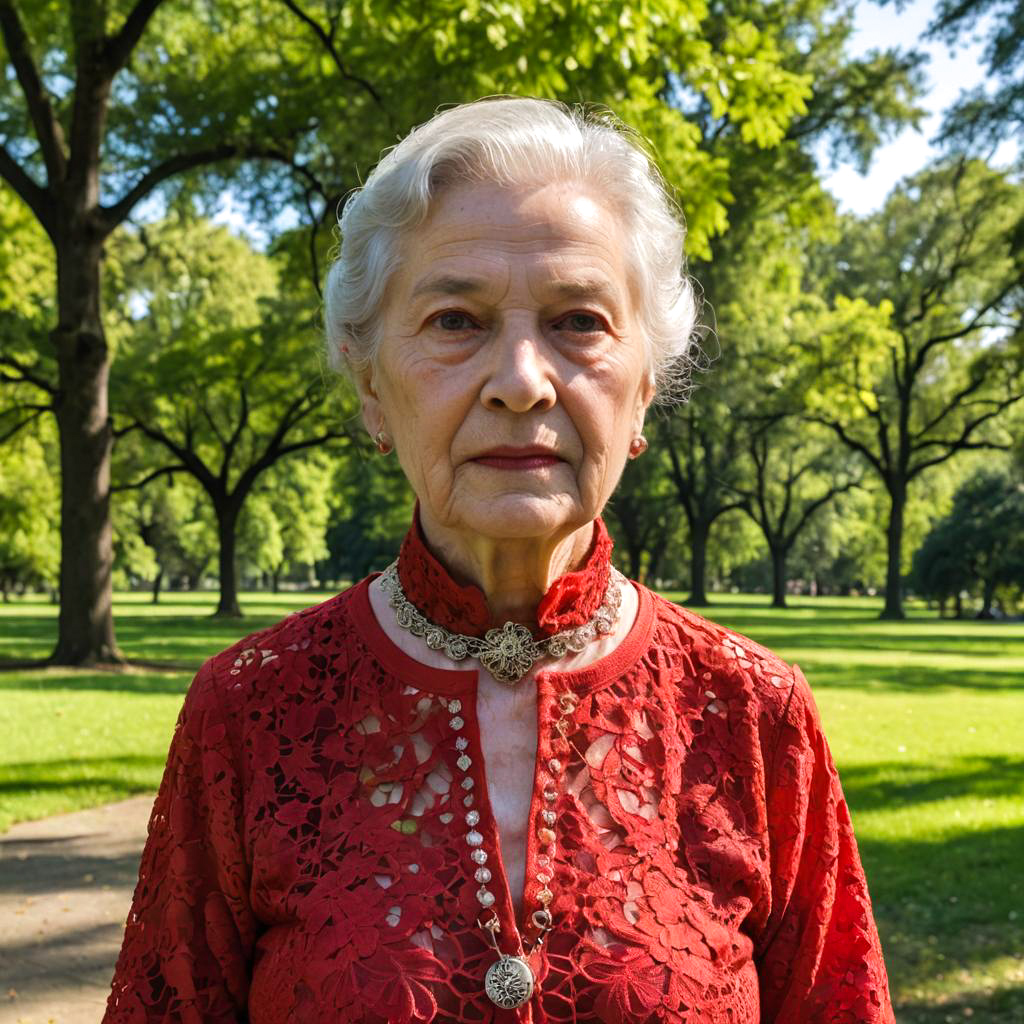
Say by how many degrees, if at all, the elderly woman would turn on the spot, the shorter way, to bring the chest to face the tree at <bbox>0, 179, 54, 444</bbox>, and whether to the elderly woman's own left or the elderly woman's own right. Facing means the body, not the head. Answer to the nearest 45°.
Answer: approximately 135° to the elderly woman's own right

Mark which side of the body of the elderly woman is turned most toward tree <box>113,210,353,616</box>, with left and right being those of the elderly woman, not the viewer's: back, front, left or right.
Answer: back

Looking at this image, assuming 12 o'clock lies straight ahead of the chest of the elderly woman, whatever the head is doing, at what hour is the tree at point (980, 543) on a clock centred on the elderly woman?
The tree is roughly at 7 o'clock from the elderly woman.

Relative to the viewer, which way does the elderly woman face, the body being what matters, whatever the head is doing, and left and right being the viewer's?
facing the viewer

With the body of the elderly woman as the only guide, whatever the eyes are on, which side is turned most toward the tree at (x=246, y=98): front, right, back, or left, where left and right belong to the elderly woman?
back

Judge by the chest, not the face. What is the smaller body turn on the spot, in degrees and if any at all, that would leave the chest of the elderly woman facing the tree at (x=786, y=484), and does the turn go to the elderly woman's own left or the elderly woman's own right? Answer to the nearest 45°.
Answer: approximately 180°

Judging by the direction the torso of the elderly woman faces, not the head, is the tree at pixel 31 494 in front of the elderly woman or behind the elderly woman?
behind
